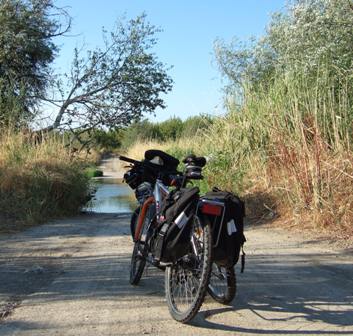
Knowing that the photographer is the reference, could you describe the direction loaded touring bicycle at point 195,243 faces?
facing away from the viewer and to the left of the viewer

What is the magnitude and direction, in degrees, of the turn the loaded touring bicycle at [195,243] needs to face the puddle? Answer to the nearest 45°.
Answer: approximately 45° to its right
